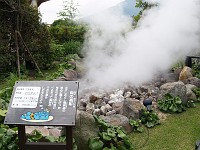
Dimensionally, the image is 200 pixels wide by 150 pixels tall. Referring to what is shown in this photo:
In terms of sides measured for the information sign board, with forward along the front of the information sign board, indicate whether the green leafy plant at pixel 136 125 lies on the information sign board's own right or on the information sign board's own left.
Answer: on the information sign board's own left

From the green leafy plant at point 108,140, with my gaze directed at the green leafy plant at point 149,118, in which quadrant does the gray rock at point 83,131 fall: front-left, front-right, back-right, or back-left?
back-left

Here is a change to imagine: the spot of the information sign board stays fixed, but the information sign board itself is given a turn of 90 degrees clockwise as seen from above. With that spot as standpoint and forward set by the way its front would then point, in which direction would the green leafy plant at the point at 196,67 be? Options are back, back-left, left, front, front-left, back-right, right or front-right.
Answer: back-right

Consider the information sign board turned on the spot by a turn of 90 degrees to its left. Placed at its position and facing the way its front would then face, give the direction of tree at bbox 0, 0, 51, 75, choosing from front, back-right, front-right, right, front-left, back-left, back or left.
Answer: left

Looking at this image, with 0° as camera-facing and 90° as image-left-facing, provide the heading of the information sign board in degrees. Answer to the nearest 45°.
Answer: approximately 0°

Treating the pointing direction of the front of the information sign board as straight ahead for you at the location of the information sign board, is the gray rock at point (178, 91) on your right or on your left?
on your left

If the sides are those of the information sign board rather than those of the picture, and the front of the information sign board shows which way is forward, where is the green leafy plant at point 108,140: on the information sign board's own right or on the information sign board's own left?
on the information sign board's own left

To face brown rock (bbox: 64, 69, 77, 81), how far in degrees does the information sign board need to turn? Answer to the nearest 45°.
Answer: approximately 180°
